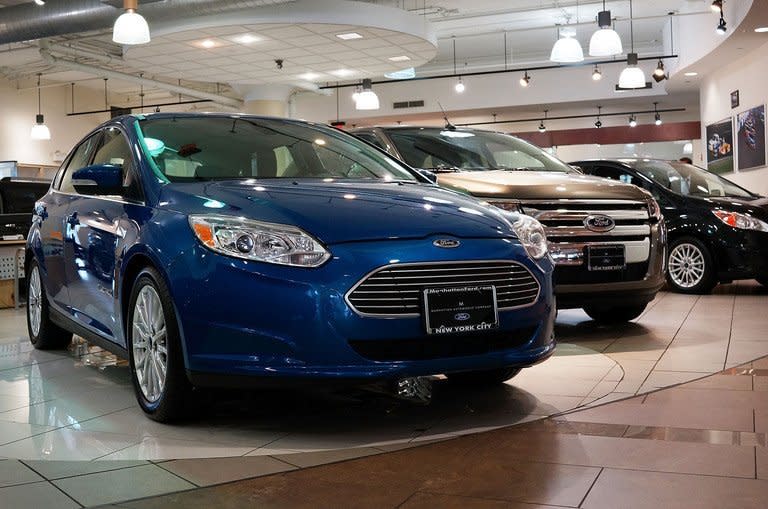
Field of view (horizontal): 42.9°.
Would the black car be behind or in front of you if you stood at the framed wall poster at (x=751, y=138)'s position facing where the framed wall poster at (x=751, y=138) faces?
in front

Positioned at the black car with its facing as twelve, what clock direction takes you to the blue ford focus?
The blue ford focus is roughly at 2 o'clock from the black car.

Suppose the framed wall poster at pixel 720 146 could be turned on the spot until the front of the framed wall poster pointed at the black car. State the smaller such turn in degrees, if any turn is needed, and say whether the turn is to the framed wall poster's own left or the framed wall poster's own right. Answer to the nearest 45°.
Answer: approximately 45° to the framed wall poster's own left

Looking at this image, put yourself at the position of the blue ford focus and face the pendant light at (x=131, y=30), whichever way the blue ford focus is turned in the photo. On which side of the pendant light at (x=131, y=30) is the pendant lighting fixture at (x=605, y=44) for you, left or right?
right

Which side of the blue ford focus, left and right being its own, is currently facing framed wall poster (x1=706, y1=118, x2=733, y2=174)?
left

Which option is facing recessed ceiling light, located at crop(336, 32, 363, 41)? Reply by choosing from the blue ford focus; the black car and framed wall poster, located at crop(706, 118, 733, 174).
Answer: the framed wall poster

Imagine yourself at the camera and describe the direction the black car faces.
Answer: facing the viewer and to the right of the viewer

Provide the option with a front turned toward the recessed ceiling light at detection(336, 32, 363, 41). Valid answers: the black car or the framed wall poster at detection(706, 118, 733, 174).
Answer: the framed wall poster

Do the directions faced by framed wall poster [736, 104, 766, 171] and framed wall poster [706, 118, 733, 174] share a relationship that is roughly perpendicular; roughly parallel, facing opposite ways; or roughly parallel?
roughly parallel

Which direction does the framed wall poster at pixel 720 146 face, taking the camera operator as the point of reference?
facing the viewer and to the left of the viewer

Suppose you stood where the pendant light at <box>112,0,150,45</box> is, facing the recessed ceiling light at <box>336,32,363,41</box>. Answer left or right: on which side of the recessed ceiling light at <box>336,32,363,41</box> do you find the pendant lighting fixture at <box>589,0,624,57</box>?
right

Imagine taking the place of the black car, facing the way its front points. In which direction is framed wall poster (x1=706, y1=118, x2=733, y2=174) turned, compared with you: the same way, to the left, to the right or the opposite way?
to the right

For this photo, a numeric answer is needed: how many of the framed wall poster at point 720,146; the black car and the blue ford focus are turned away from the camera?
0

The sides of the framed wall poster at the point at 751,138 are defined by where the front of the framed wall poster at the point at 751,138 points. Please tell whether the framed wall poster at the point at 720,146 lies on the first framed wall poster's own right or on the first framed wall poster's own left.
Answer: on the first framed wall poster's own right
